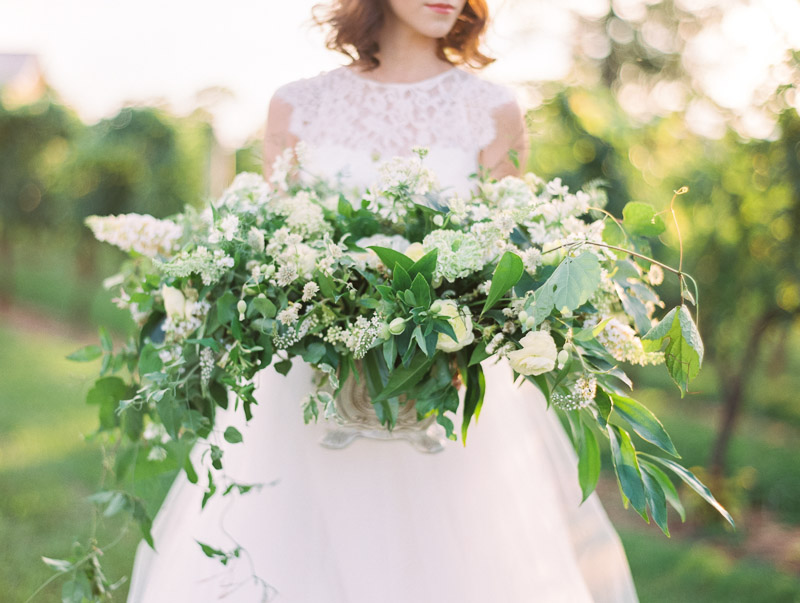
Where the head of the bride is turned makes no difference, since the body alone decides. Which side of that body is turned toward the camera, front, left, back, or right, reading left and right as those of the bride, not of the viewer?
front
